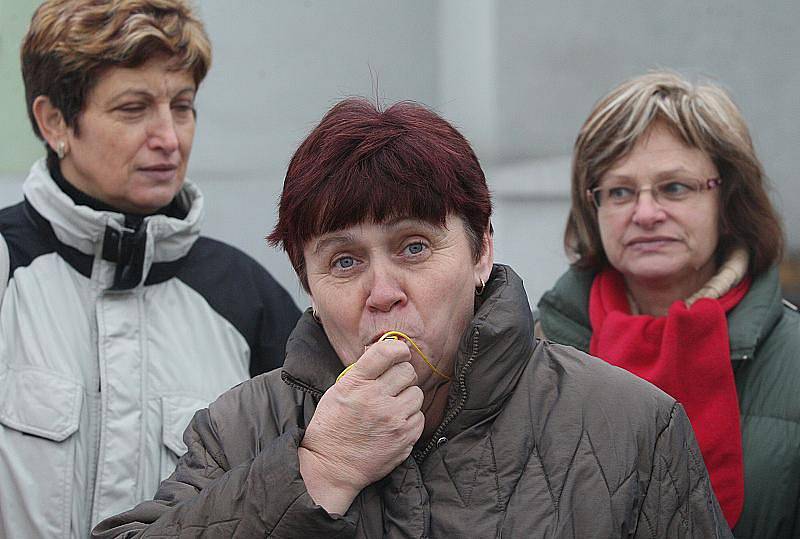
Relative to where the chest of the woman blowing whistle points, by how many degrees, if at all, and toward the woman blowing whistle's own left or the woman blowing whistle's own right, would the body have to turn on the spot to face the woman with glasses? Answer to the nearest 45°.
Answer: approximately 135° to the woman blowing whistle's own left

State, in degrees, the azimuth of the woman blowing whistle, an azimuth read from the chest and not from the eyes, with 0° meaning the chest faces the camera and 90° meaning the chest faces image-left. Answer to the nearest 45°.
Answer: approximately 0°
